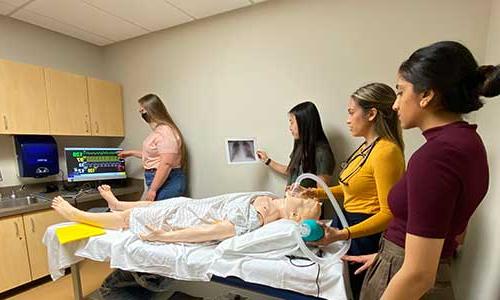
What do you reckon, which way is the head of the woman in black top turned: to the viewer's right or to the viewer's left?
to the viewer's left

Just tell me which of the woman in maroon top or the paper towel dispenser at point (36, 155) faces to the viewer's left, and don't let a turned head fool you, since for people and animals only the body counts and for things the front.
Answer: the woman in maroon top

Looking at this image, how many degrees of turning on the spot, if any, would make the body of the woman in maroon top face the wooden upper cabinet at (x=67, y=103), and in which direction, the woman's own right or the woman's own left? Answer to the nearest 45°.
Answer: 0° — they already face it

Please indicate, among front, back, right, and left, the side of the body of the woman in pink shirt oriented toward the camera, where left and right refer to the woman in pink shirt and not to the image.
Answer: left

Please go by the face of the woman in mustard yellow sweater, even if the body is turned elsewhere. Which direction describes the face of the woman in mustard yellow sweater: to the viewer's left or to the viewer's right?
to the viewer's left

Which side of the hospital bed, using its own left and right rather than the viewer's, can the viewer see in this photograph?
left

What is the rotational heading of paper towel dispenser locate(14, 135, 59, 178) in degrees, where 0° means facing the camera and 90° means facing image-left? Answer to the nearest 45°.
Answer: approximately 315°

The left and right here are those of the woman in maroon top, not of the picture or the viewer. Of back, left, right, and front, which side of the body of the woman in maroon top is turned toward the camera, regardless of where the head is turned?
left

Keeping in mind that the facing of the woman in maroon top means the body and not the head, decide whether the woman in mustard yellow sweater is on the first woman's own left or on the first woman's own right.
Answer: on the first woman's own right
